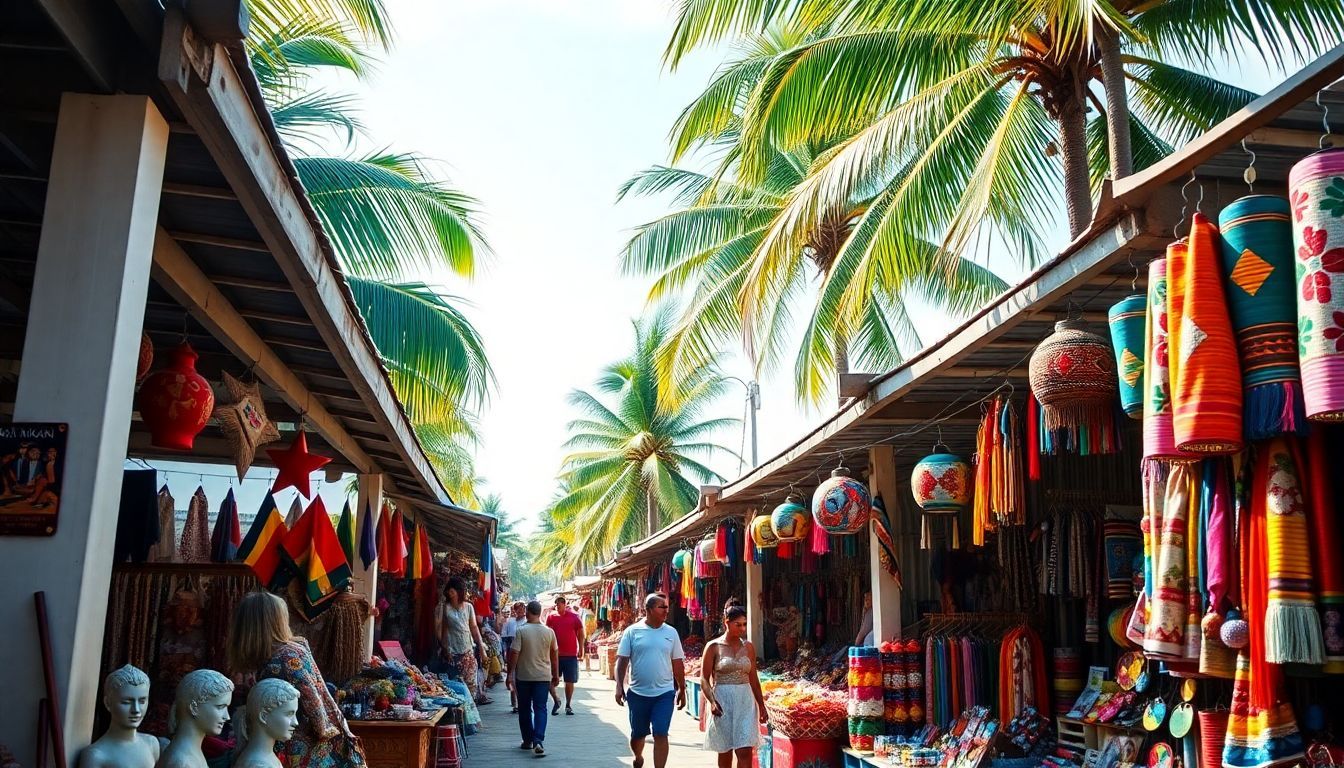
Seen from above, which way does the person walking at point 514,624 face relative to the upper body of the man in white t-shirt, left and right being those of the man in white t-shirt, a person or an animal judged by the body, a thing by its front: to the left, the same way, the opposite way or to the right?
the opposite way

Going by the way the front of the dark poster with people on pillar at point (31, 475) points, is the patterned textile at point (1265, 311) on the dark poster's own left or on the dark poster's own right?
on the dark poster's own left

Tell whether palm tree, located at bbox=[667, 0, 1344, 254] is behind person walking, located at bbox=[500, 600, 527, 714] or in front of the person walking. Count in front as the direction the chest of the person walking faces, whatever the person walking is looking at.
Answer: behind

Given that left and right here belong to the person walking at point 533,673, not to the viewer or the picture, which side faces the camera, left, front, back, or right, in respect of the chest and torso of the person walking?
back

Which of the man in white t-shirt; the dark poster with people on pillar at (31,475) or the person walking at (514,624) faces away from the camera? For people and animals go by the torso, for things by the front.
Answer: the person walking

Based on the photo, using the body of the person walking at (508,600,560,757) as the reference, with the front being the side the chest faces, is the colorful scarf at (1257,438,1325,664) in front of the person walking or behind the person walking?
behind

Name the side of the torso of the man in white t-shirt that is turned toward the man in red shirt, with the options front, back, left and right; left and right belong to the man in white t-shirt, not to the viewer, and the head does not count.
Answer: back

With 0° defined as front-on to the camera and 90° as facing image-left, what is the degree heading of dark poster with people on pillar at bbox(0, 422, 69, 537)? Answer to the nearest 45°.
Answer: approximately 0°

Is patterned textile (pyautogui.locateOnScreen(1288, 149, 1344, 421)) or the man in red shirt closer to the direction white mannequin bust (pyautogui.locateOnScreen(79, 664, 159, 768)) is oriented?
the patterned textile
